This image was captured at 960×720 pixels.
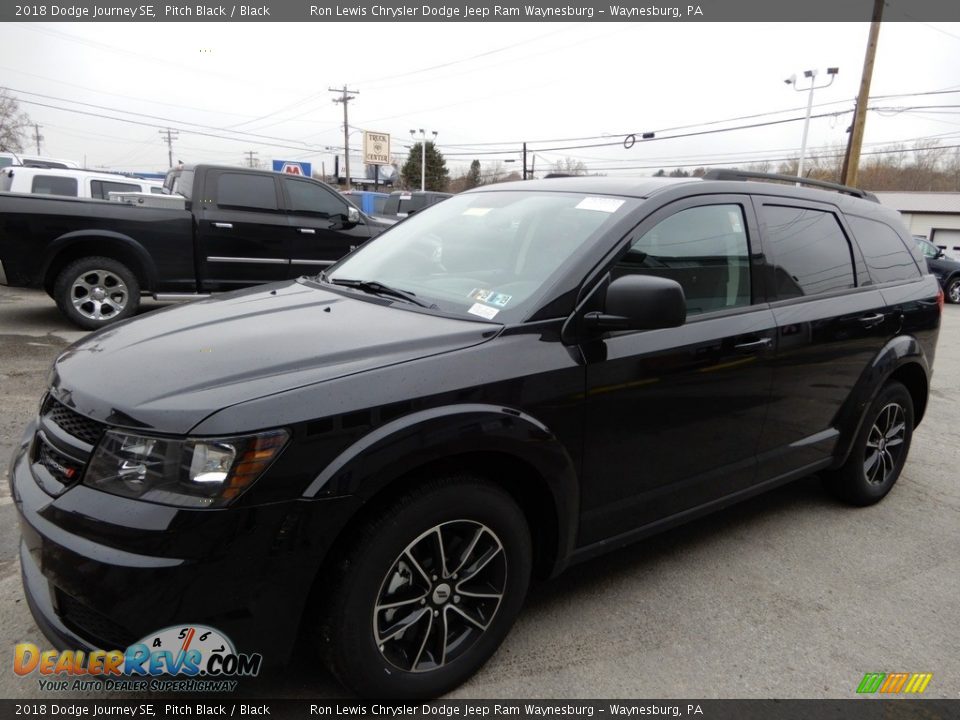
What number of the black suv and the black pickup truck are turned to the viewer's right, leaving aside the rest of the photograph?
1

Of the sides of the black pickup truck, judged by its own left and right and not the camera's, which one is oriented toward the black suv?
right

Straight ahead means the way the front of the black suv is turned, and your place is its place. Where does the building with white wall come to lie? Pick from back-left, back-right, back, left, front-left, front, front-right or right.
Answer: back

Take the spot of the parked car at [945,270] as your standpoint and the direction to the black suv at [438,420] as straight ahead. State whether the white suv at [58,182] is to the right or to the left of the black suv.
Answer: right

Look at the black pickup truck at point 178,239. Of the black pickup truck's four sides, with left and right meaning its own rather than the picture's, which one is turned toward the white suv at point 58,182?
left

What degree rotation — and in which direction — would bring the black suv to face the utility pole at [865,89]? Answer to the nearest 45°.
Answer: approximately 180°

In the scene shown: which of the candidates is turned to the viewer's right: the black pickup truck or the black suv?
the black pickup truck

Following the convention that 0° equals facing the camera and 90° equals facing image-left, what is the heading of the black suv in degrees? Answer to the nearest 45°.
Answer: approximately 45°

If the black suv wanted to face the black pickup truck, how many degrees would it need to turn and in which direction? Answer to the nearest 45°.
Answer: approximately 90° to its right

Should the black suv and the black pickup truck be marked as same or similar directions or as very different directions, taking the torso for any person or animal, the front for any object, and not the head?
very different directions

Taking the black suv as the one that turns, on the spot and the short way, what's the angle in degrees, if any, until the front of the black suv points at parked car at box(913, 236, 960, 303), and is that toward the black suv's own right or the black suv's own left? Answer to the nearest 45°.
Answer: approximately 180°

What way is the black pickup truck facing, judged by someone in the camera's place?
facing to the right of the viewer
